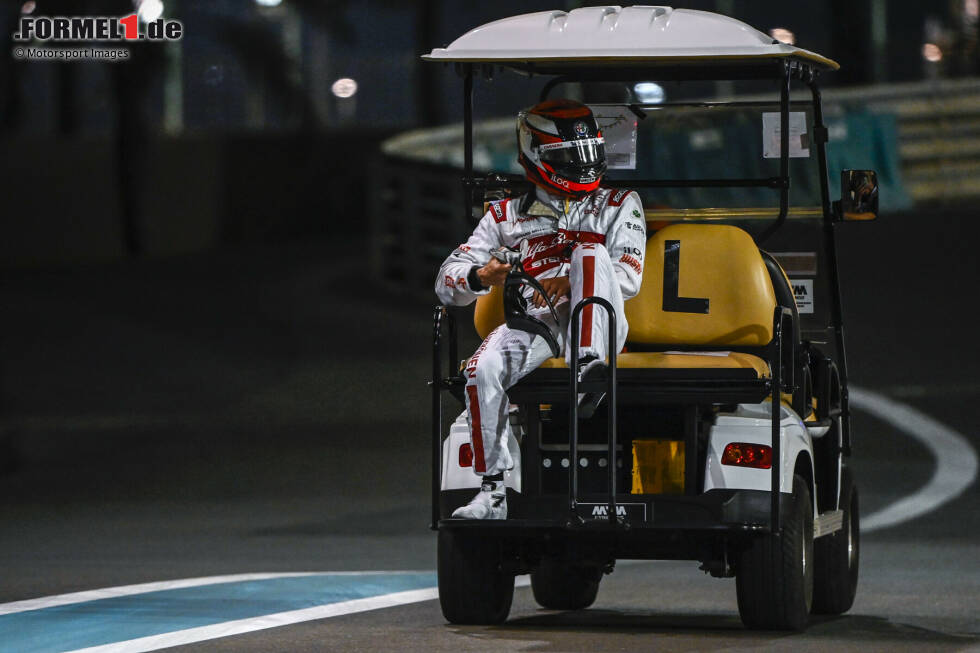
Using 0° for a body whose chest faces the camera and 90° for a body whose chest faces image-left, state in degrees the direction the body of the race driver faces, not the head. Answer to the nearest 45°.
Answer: approximately 0°

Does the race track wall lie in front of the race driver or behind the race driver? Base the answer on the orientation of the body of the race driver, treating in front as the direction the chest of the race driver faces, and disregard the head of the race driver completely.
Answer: behind
